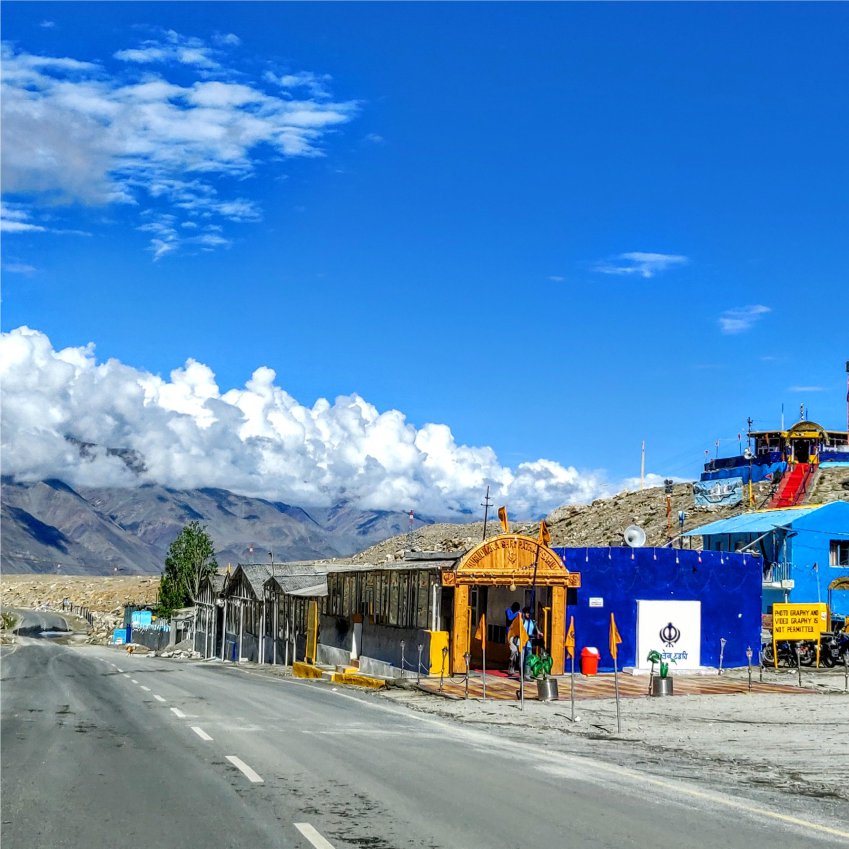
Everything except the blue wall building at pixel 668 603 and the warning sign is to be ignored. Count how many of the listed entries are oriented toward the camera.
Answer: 2

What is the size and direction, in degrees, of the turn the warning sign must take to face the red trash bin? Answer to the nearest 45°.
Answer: approximately 90° to its right

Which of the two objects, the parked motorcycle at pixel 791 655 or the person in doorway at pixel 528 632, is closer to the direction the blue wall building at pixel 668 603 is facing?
the person in doorway

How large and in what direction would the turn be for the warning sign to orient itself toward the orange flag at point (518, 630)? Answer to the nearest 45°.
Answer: approximately 45° to its right

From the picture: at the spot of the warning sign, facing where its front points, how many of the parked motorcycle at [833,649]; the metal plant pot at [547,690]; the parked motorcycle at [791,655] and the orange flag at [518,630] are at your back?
2

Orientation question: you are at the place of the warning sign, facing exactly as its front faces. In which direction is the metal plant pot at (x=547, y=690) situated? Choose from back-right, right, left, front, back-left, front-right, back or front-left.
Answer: front-right

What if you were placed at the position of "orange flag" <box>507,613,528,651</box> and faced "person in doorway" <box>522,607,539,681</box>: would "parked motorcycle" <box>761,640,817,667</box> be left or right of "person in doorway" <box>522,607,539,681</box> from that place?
right

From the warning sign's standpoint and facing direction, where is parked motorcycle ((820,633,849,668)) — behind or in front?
behind

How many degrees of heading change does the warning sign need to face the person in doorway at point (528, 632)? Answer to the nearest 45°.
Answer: approximately 45° to its right

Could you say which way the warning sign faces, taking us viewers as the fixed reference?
facing the viewer

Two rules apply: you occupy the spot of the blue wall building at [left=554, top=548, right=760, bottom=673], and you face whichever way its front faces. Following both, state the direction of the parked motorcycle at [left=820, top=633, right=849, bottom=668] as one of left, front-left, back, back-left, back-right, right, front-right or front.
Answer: back-left
